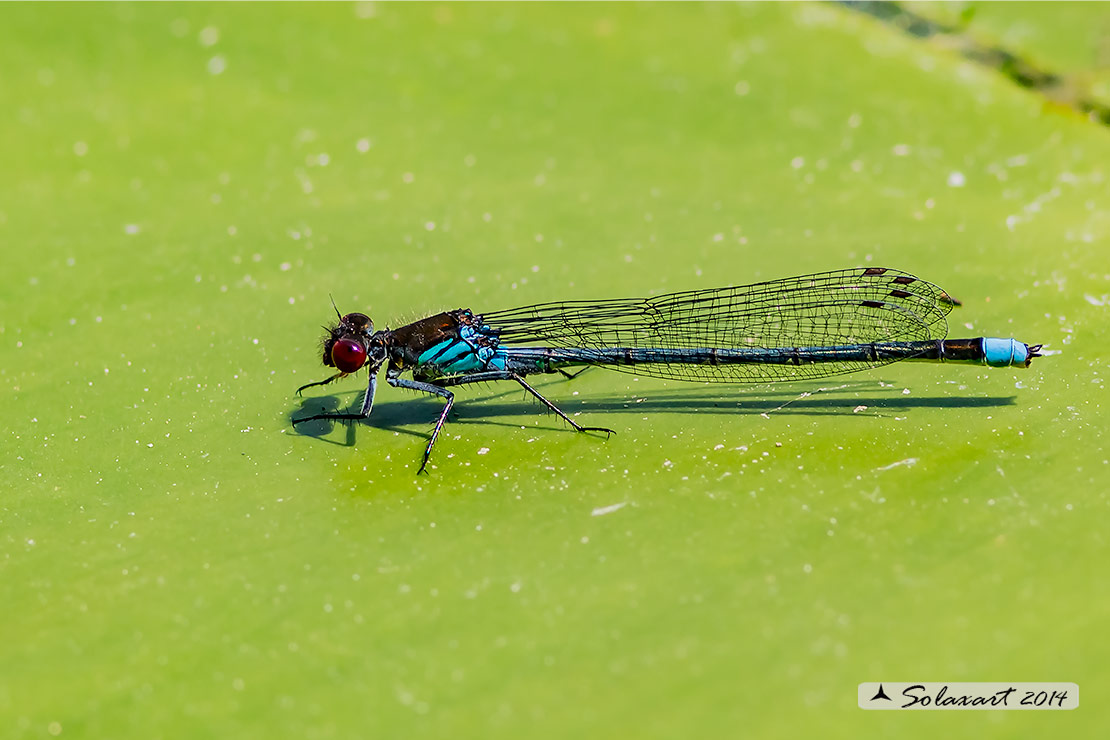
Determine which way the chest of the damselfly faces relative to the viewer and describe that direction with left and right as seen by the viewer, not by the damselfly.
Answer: facing to the left of the viewer
